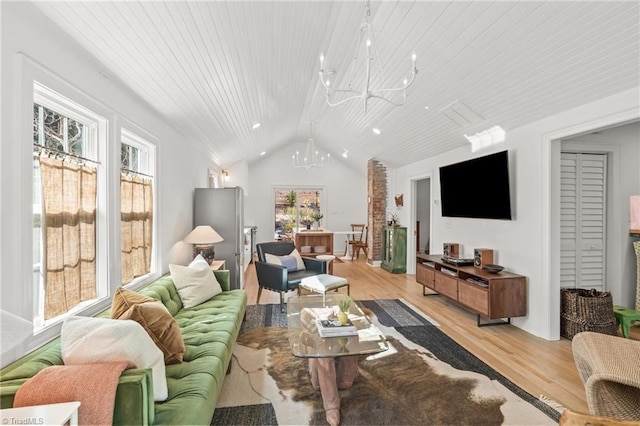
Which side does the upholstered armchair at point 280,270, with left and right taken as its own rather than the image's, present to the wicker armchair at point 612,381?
front

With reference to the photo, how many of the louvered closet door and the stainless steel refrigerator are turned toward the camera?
1

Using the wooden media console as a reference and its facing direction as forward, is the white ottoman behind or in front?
in front

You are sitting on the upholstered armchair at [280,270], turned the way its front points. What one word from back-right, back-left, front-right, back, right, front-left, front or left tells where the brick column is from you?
left

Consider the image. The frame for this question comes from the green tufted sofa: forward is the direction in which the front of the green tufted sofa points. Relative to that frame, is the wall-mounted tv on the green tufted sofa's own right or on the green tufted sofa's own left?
on the green tufted sofa's own left

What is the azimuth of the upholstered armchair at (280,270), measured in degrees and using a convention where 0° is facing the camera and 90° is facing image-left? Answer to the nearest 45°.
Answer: approximately 315°

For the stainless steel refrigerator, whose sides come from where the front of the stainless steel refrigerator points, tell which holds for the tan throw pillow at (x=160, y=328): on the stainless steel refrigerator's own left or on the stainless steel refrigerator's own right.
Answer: on the stainless steel refrigerator's own right

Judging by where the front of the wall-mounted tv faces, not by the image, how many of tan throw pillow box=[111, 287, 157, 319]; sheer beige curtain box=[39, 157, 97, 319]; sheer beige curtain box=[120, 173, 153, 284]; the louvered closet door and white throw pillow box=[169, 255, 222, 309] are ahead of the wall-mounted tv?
4

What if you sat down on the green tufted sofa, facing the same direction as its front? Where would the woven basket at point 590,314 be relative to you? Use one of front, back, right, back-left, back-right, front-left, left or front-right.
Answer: front-left

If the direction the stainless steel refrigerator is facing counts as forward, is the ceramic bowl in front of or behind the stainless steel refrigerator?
in front

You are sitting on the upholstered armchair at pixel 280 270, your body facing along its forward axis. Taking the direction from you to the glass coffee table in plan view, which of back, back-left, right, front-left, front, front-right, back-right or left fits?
front-right
